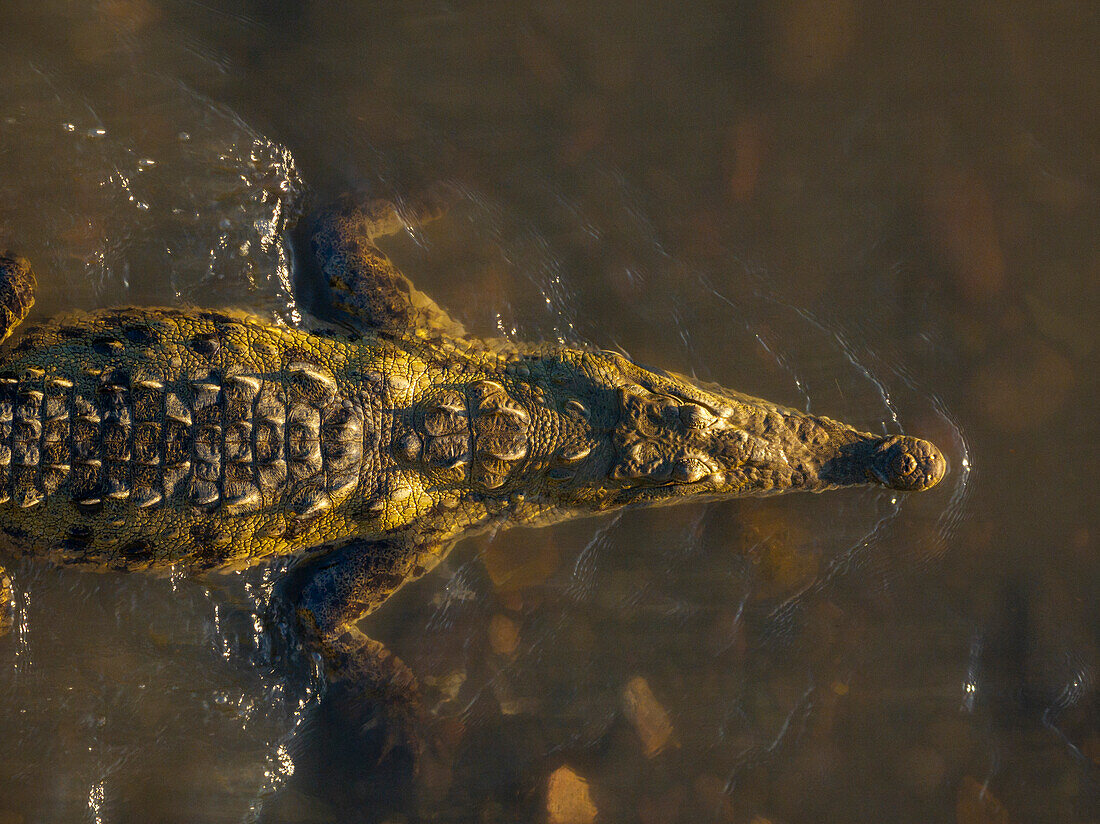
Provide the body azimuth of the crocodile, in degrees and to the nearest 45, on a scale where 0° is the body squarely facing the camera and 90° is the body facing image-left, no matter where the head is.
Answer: approximately 270°
